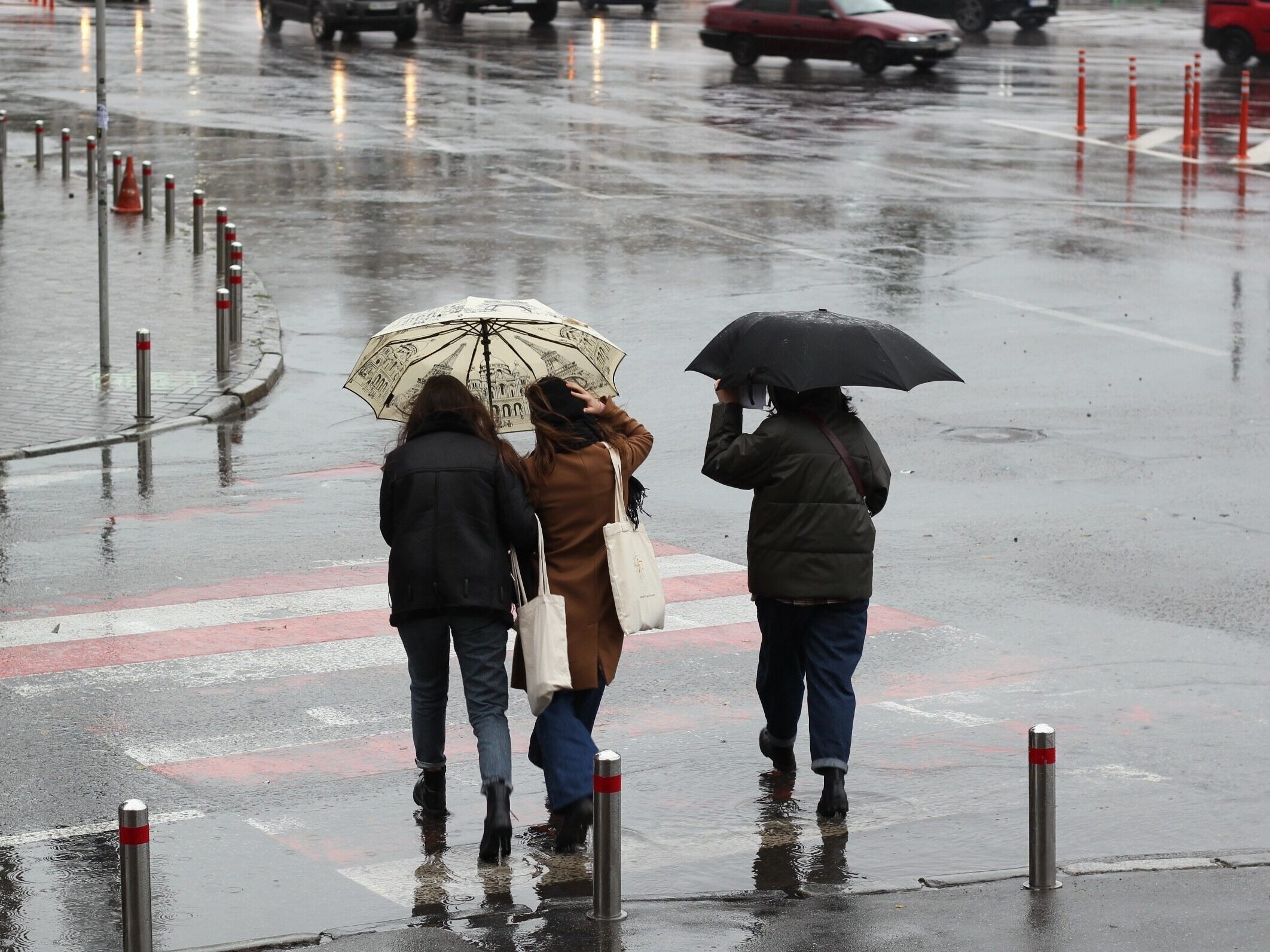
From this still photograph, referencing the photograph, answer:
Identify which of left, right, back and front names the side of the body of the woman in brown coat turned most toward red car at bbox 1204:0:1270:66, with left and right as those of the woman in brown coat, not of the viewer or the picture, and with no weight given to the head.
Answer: front

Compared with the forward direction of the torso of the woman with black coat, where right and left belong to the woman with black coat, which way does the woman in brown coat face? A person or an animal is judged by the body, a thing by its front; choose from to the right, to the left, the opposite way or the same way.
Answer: the same way

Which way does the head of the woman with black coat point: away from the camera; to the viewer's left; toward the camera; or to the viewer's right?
away from the camera

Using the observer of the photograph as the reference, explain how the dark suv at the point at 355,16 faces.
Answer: facing the viewer and to the right of the viewer

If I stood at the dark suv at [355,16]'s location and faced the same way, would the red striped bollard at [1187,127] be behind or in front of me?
in front

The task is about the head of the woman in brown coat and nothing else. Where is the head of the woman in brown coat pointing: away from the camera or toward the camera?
away from the camera

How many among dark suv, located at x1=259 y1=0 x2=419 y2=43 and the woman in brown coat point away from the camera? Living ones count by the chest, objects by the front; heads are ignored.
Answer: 1

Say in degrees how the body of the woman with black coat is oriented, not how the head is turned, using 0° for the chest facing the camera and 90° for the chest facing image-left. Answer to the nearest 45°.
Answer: approximately 180°

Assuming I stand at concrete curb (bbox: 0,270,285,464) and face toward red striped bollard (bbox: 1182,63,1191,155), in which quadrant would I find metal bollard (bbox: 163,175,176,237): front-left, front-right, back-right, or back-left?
front-left

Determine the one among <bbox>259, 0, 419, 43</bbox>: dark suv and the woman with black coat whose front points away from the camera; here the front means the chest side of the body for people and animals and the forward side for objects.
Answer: the woman with black coat

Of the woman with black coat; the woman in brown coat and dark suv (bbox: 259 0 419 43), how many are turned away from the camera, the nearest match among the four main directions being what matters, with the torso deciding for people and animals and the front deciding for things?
2

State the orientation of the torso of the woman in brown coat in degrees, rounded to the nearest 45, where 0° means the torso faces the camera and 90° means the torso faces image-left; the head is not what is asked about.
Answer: approximately 180°

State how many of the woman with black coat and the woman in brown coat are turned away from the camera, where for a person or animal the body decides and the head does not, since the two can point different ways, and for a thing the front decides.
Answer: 2

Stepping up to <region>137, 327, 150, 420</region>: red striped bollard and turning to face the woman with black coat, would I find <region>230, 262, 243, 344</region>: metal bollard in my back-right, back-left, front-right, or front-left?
back-left
